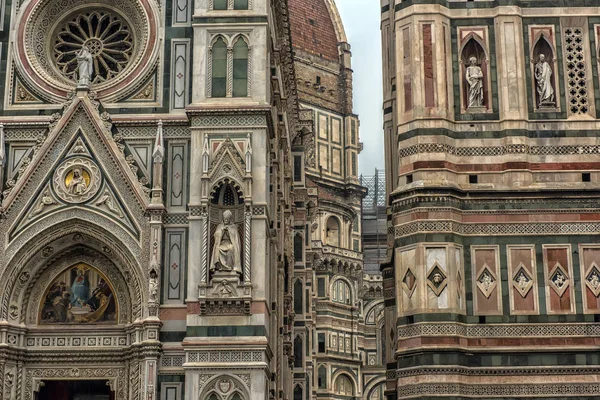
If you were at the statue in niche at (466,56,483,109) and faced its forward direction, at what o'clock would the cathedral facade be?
The cathedral facade is roughly at 3 o'clock from the statue in niche.

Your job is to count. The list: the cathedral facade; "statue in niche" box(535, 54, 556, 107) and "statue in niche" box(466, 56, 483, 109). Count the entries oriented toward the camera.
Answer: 3

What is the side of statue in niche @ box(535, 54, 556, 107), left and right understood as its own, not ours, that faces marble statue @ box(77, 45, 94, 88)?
right

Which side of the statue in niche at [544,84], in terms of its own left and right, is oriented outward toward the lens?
front

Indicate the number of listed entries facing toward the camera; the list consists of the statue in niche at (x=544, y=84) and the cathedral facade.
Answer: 2

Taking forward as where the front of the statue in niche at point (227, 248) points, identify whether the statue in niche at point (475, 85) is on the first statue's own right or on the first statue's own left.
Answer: on the first statue's own left

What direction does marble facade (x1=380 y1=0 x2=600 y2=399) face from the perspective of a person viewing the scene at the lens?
facing the viewer

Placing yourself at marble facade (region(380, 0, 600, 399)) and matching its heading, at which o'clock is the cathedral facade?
The cathedral facade is roughly at 3 o'clock from the marble facade.

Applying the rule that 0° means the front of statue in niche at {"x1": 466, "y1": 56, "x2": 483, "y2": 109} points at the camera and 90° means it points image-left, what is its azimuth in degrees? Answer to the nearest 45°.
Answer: approximately 0°
